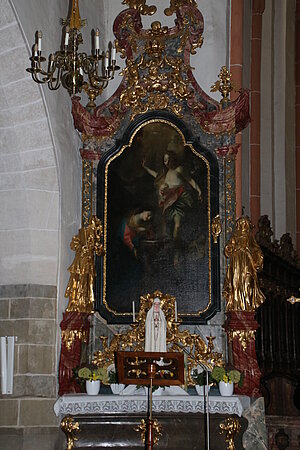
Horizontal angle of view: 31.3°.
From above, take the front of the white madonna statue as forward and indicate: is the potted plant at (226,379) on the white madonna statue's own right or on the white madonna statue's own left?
on the white madonna statue's own left

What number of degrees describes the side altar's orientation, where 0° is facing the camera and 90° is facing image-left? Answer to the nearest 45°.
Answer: approximately 0°

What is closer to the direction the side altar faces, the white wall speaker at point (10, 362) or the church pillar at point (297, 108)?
the white wall speaker

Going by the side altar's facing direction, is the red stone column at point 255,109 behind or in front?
behind

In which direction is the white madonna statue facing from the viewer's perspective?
toward the camera

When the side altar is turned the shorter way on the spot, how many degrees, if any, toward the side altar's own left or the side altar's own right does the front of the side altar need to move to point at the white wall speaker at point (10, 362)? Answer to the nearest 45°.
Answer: approximately 90° to the side altar's own right

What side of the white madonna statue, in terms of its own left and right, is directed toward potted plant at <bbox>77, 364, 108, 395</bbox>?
right
